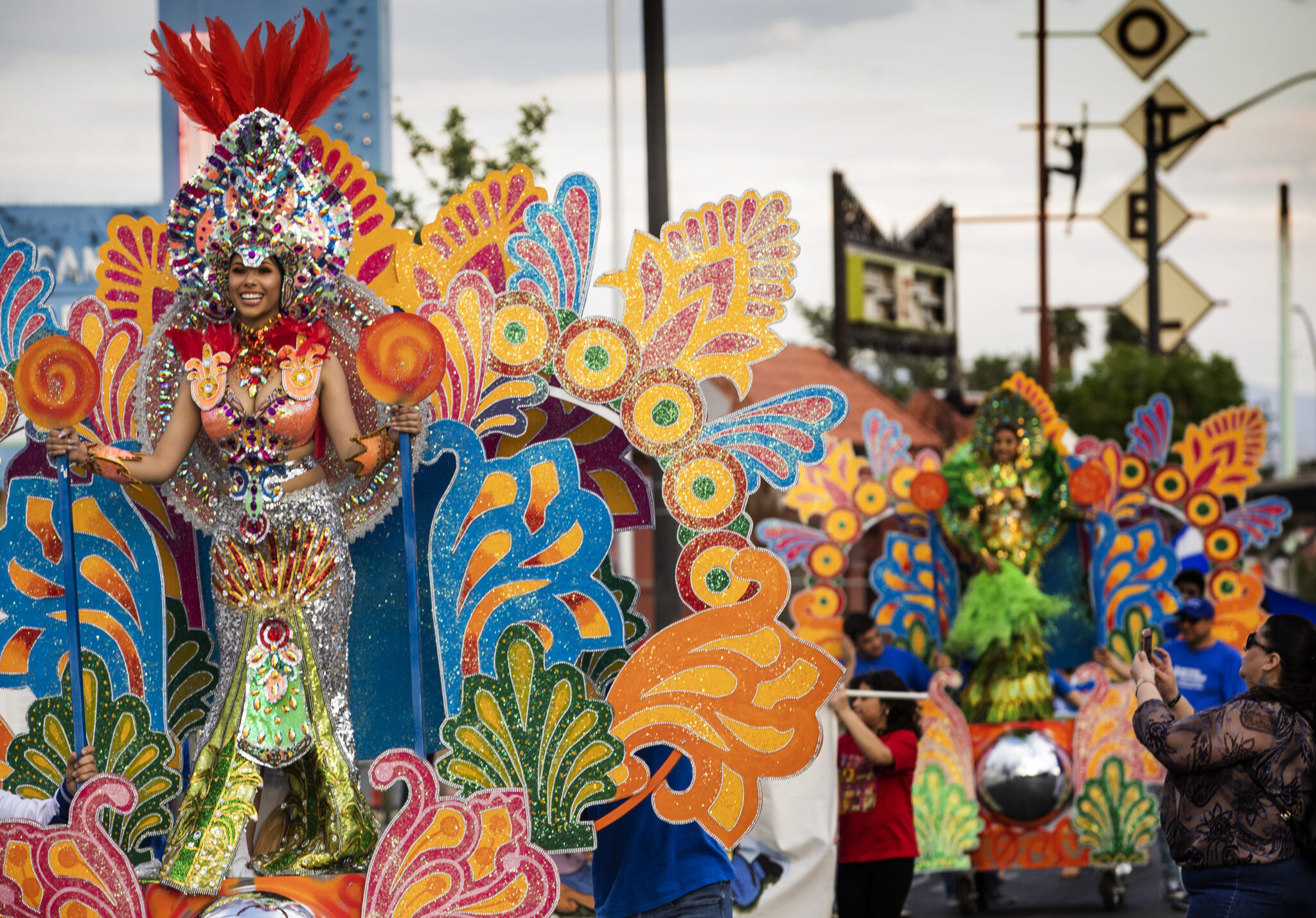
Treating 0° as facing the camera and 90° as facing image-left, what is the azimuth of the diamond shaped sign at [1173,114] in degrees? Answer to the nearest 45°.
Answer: approximately 0°

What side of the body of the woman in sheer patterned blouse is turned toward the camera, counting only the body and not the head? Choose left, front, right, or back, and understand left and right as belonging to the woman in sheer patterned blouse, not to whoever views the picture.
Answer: left

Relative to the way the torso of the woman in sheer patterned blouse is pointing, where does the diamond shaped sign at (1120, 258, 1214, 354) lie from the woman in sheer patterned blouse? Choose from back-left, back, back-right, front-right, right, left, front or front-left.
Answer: right

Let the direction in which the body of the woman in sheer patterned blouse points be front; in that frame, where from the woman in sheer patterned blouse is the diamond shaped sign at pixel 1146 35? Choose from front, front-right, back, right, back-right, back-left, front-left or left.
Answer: right
